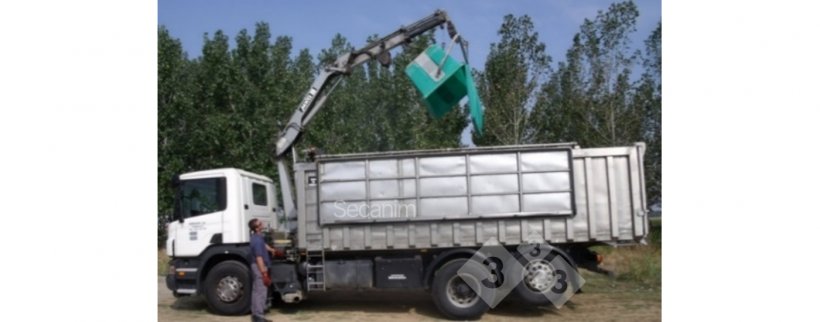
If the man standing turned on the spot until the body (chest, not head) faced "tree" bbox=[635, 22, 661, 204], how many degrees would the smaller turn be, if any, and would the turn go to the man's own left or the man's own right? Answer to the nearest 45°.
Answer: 0° — they already face it

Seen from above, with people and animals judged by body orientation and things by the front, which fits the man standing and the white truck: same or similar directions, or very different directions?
very different directions

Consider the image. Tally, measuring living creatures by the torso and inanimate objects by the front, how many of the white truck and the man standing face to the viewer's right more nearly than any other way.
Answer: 1

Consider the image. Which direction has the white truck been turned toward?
to the viewer's left

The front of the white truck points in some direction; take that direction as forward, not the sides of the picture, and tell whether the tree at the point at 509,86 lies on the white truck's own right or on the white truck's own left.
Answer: on the white truck's own right

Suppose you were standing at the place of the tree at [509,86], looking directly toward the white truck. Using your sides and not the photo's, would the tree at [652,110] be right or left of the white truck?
left

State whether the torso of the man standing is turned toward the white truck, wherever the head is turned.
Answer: yes

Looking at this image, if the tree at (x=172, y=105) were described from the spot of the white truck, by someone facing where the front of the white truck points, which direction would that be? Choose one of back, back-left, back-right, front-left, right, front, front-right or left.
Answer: front-right

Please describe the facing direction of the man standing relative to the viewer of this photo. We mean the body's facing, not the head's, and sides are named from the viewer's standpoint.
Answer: facing to the right of the viewer

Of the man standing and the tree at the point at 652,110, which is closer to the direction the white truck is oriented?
the man standing

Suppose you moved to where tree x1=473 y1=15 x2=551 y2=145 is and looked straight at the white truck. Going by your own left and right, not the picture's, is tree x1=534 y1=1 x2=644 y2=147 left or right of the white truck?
left
